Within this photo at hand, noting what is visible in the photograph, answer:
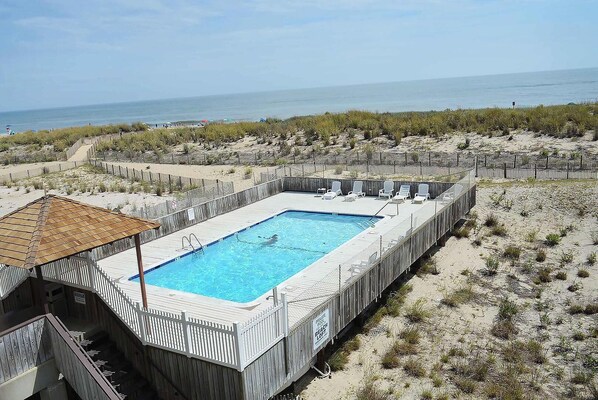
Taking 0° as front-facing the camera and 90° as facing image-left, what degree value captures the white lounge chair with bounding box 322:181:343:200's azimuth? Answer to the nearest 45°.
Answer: approximately 45°

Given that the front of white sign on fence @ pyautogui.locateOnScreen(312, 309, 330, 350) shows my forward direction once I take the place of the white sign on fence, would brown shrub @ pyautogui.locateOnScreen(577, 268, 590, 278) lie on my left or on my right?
on my left

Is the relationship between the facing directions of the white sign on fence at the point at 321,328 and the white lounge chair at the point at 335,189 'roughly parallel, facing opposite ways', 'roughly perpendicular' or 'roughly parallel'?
roughly perpendicular

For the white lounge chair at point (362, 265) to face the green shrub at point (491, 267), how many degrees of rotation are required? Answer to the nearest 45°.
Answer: approximately 180°

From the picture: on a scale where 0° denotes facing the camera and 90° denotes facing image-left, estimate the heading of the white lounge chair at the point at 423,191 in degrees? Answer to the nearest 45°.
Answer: approximately 45°

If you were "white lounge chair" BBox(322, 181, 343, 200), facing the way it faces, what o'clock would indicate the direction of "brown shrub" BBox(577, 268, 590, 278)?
The brown shrub is roughly at 9 o'clock from the white lounge chair.

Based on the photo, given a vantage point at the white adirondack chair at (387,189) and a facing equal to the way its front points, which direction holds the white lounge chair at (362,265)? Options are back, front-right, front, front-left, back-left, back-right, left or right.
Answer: front-left

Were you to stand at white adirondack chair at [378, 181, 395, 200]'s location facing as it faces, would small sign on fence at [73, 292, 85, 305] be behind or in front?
in front

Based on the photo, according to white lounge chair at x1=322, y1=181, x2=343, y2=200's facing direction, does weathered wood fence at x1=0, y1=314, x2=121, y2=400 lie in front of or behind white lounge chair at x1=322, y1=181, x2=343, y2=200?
in front

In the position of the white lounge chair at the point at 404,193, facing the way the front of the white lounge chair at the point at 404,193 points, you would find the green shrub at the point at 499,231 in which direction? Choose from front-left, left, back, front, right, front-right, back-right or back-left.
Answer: left

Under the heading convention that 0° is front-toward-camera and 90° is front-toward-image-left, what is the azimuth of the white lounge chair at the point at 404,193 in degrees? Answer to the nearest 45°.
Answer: approximately 45°
